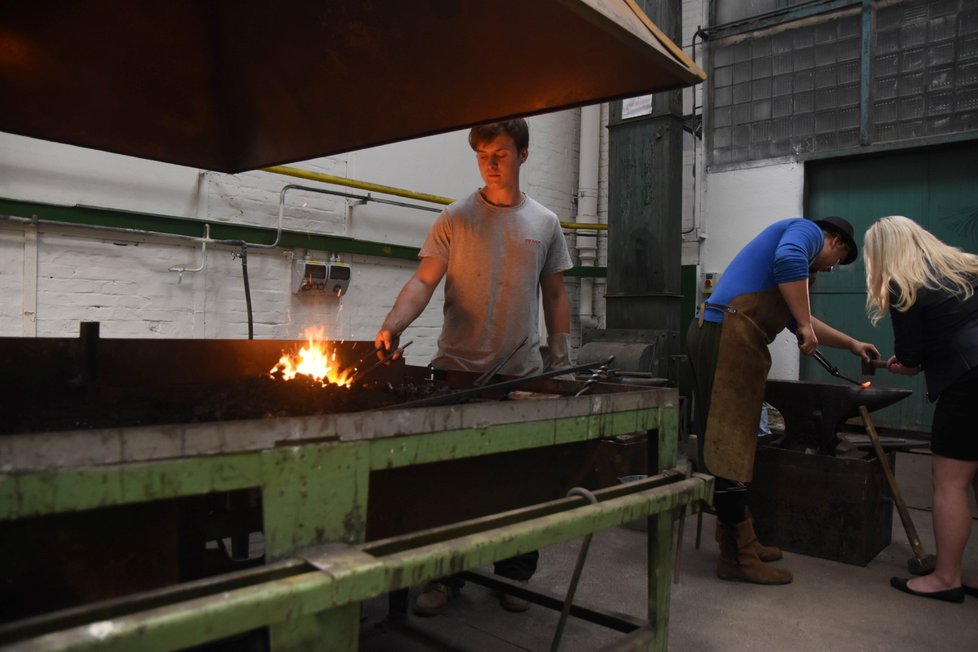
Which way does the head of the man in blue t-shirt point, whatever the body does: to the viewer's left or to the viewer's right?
to the viewer's right

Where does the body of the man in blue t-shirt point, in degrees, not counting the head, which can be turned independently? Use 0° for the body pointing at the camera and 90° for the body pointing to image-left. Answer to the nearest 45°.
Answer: approximately 270°

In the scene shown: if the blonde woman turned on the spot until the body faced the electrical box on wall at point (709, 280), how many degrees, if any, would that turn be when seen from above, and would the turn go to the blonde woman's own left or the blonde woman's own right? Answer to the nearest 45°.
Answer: approximately 45° to the blonde woman's own right

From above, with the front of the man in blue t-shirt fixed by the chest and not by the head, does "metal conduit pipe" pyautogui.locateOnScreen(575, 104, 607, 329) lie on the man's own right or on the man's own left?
on the man's own left

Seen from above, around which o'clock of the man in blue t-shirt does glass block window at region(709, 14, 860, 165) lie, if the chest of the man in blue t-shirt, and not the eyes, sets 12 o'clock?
The glass block window is roughly at 9 o'clock from the man in blue t-shirt.

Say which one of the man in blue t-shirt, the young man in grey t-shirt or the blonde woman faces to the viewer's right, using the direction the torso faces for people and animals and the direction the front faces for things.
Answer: the man in blue t-shirt

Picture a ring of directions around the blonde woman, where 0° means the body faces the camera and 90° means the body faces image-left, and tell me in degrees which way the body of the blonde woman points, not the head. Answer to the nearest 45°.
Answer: approximately 90°

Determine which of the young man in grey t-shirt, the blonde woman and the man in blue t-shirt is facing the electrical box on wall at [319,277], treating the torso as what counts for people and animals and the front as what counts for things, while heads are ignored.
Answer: the blonde woman

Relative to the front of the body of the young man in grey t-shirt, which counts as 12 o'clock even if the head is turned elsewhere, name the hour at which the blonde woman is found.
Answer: The blonde woman is roughly at 9 o'clock from the young man in grey t-shirt.
